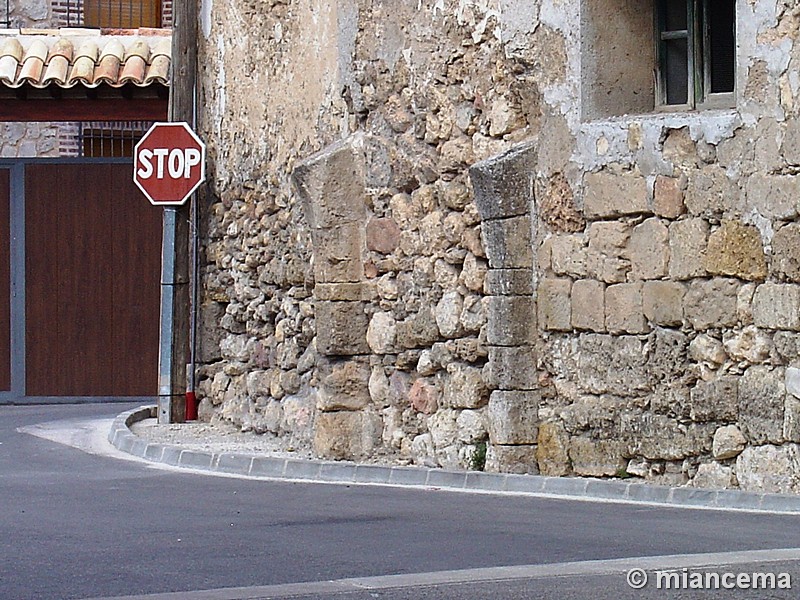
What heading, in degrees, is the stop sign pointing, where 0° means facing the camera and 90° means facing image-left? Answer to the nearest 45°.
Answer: approximately 0°

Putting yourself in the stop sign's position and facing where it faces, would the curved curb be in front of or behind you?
in front

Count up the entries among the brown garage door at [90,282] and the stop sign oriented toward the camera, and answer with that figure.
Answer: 2

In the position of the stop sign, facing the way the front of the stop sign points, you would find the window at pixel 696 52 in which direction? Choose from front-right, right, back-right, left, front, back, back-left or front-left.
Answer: front-left

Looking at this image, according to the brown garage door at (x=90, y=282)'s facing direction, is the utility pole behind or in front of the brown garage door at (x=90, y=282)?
in front

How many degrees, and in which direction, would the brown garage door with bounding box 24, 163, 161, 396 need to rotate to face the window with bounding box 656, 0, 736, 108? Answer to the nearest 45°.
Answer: approximately 45° to its left
